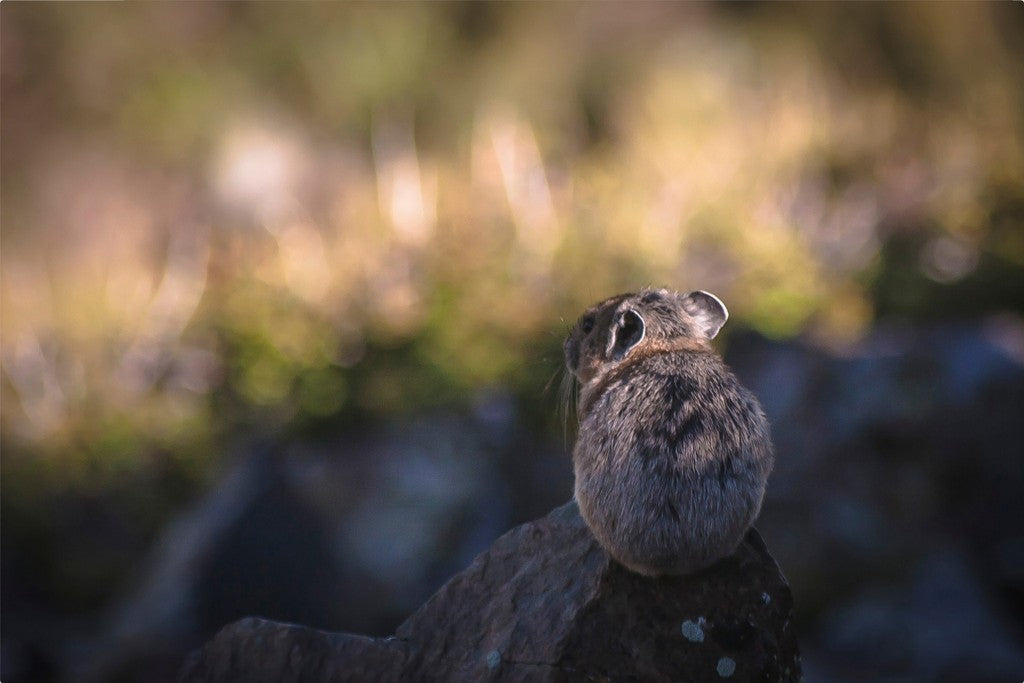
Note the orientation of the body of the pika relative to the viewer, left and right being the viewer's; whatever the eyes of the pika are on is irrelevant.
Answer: facing away from the viewer and to the left of the viewer
